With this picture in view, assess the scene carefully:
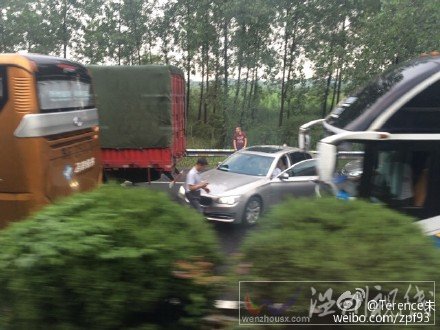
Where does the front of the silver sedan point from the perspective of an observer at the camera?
facing the viewer and to the left of the viewer

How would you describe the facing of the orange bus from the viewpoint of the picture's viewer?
facing away from the viewer and to the left of the viewer

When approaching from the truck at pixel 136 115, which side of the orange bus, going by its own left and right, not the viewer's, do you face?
right

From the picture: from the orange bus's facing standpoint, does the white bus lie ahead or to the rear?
to the rear

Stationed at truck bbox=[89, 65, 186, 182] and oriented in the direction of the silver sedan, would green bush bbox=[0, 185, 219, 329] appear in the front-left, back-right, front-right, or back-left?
front-right

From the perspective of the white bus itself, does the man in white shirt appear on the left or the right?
on its right

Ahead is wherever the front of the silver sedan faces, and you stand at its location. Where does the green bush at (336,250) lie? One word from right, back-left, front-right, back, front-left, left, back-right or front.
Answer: front-left
